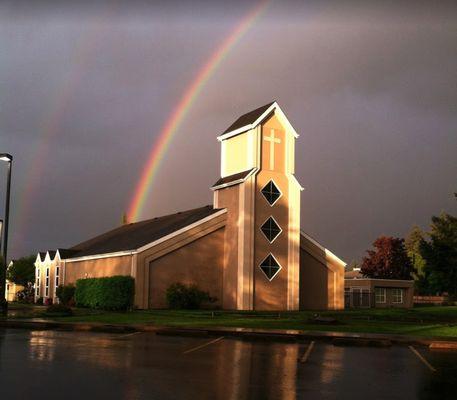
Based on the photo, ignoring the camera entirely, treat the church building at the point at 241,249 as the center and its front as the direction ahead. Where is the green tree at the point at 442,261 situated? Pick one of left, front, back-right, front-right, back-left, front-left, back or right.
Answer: front-left

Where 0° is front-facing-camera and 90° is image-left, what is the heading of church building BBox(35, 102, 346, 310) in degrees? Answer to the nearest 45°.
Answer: approximately 315°

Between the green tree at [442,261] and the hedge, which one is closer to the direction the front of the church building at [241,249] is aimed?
the green tree

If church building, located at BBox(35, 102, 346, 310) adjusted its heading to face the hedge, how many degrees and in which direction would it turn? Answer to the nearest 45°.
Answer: approximately 135° to its right
